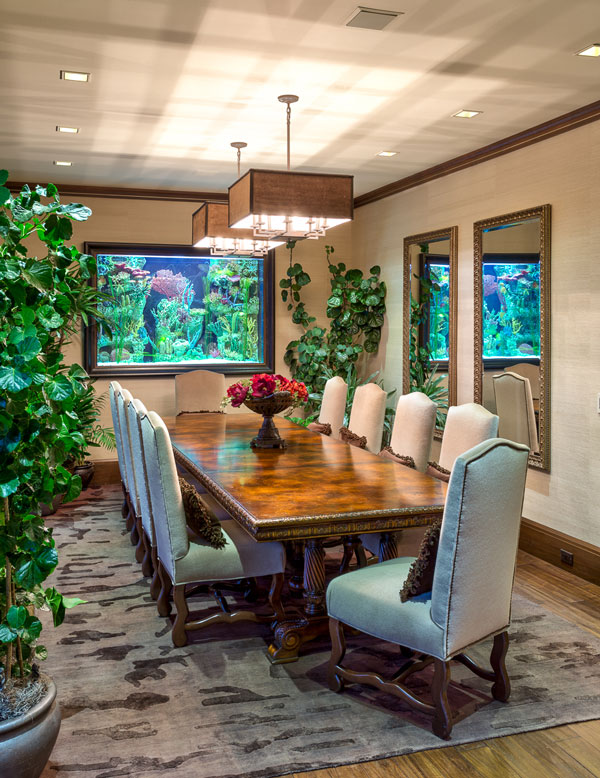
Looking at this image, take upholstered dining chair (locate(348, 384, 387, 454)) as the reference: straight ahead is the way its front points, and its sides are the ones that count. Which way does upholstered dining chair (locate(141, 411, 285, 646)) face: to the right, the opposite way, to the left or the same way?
the opposite way

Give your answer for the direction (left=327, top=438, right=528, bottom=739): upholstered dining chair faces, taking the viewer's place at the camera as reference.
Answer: facing away from the viewer and to the left of the viewer

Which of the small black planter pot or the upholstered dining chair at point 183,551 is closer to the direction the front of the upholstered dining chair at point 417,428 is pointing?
the upholstered dining chair

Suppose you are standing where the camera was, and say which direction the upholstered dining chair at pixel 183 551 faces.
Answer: facing away from the viewer and to the right of the viewer

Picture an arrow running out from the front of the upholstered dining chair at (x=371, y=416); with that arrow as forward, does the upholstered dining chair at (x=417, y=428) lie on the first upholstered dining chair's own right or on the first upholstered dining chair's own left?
on the first upholstered dining chair's own left
